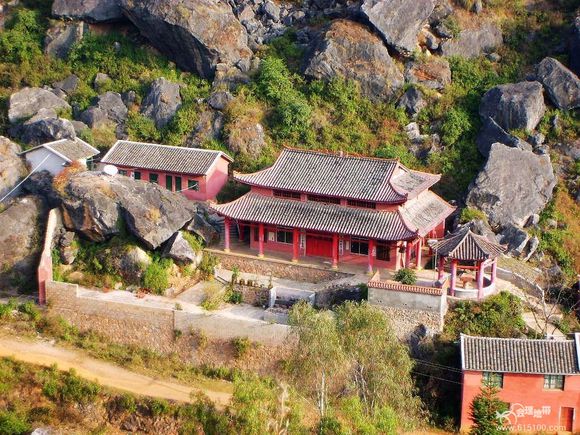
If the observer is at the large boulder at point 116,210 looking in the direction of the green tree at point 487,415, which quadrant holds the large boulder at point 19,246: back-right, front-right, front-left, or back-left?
back-right

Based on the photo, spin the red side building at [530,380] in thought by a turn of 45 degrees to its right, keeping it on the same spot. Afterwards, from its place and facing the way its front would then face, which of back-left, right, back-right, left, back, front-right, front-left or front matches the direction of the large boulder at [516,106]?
back-right

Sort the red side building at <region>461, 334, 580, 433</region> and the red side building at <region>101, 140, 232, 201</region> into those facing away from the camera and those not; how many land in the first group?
0

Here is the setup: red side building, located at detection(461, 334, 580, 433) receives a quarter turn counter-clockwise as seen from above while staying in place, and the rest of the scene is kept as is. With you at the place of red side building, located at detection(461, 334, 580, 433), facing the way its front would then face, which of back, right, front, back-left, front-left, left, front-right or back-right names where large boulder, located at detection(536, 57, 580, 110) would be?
left

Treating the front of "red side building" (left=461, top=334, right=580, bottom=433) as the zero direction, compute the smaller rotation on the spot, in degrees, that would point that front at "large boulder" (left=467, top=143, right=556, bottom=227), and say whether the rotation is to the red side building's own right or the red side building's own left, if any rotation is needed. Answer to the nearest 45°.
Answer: approximately 180°

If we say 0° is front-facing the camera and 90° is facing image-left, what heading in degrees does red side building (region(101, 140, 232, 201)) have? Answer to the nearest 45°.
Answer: approximately 45°

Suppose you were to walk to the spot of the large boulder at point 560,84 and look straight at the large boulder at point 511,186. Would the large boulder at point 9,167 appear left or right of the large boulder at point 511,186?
right

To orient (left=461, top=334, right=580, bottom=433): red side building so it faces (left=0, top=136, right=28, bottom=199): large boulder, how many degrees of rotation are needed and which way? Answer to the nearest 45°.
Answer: approximately 90° to its right

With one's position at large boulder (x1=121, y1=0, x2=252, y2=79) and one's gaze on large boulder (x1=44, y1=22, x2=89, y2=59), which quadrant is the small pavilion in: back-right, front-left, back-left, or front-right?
back-left

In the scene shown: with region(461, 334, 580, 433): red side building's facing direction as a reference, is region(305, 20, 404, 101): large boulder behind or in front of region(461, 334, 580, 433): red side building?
behind

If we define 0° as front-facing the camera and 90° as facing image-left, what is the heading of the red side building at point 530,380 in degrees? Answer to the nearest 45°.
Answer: approximately 0°

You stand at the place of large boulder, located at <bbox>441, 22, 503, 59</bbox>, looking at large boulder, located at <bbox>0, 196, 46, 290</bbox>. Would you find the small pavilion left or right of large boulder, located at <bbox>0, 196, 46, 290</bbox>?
left
